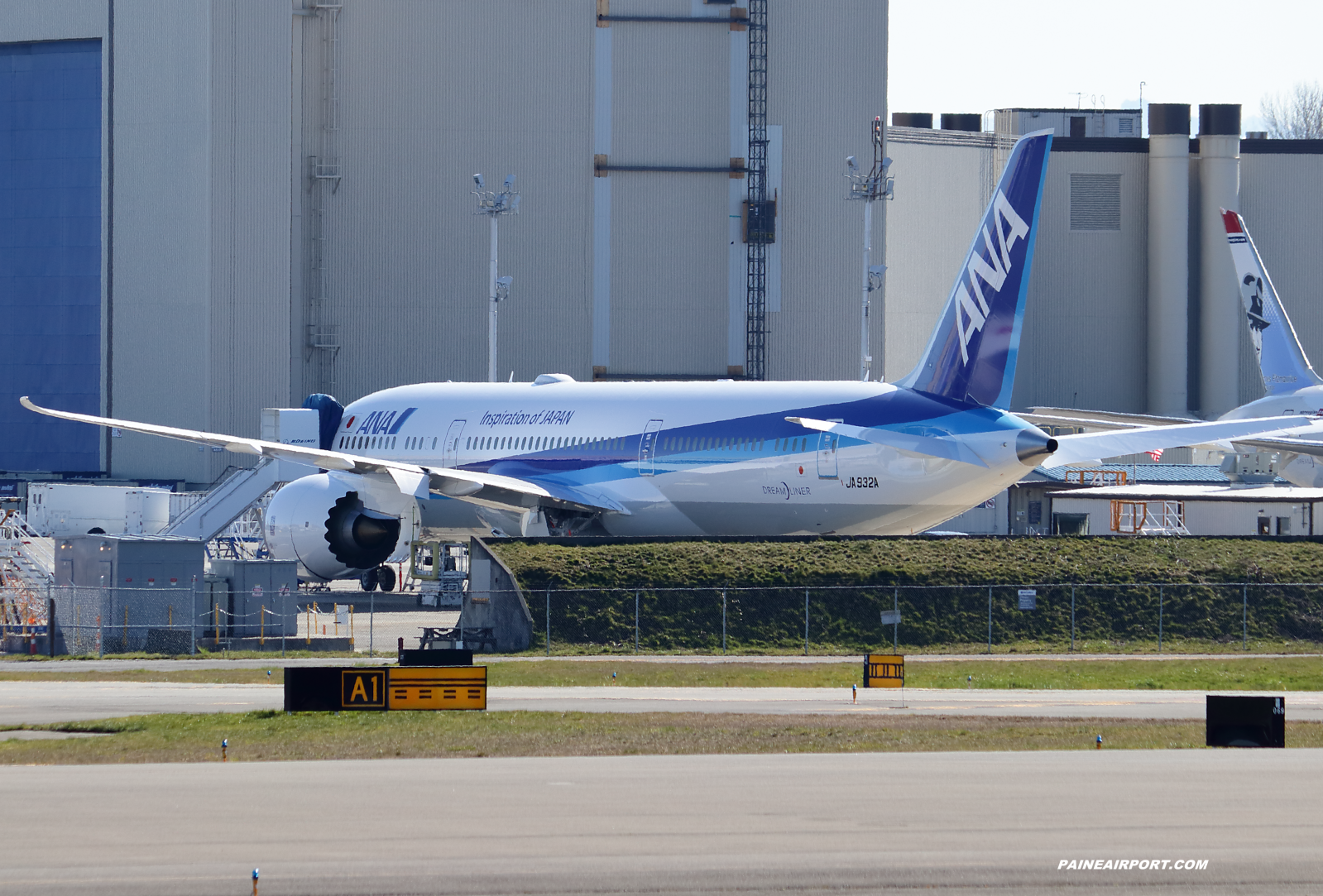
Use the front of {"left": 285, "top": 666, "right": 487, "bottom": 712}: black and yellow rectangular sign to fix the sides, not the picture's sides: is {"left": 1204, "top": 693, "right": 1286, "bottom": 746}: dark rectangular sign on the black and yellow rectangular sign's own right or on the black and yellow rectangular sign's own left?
on the black and yellow rectangular sign's own left

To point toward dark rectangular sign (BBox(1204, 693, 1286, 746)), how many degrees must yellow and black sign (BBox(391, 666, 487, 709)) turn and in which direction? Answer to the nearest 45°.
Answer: approximately 45° to its left

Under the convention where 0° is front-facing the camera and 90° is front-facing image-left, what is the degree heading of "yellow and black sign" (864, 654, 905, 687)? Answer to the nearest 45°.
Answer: approximately 0°

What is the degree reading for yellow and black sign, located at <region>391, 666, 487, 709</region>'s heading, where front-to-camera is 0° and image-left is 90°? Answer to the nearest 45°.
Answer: approximately 0°

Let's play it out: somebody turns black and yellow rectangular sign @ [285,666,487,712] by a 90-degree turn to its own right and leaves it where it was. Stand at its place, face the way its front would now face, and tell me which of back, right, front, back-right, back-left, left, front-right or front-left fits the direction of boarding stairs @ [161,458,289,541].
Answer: right

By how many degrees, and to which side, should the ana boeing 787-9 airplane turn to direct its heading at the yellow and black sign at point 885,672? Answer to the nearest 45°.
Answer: approximately 135° to its left

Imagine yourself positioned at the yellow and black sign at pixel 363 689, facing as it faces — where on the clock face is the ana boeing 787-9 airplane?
The ana boeing 787-9 airplane is roughly at 7 o'clock from the yellow and black sign.

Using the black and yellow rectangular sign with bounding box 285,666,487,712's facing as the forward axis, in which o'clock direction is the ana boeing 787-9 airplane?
The ana boeing 787-9 airplane is roughly at 7 o'clock from the black and yellow rectangular sign.

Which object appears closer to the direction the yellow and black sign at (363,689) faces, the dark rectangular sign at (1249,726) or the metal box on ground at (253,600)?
the dark rectangular sign

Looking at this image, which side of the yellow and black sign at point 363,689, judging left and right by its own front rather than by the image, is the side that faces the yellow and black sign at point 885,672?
left

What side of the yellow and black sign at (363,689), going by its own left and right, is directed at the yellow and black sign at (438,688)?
left

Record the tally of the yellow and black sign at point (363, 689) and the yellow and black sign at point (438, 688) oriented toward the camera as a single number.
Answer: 2

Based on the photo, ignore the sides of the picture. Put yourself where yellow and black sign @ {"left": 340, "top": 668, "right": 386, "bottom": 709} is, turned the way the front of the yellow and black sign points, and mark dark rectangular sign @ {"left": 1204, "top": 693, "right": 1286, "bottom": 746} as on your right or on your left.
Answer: on your left
